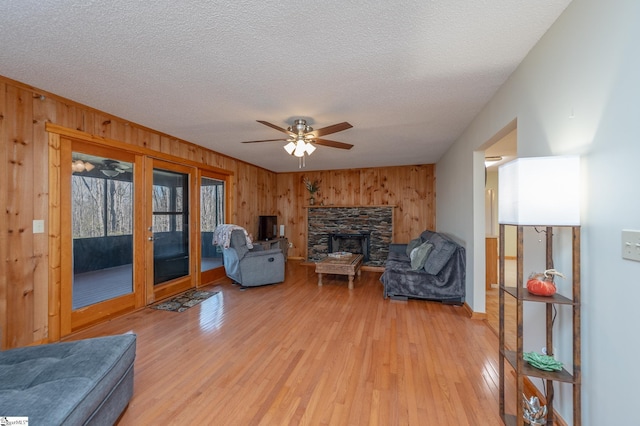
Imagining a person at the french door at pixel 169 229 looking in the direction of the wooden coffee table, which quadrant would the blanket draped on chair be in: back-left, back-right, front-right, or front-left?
front-left

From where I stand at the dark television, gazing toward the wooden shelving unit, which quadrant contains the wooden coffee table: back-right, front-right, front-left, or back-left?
front-left

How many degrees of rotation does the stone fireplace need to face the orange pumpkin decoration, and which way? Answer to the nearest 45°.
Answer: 0° — it already faces it

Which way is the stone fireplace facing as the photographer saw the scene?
facing the viewer

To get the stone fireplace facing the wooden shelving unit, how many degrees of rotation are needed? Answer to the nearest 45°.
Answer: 0° — it already faces it

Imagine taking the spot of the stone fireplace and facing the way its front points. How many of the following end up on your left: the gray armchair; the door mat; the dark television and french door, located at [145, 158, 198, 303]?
0

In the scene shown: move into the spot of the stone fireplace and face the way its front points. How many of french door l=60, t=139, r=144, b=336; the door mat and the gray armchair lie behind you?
0

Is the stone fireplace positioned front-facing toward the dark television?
no

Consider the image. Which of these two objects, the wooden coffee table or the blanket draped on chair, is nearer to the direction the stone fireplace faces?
the wooden coffee table

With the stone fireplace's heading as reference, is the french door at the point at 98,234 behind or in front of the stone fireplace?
in front

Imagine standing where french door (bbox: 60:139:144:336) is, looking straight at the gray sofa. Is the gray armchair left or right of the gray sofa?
left

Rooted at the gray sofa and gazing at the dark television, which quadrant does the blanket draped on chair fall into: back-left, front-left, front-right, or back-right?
front-left

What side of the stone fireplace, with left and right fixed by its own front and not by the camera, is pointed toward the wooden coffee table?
front

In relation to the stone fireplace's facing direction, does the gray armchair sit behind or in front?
in front
